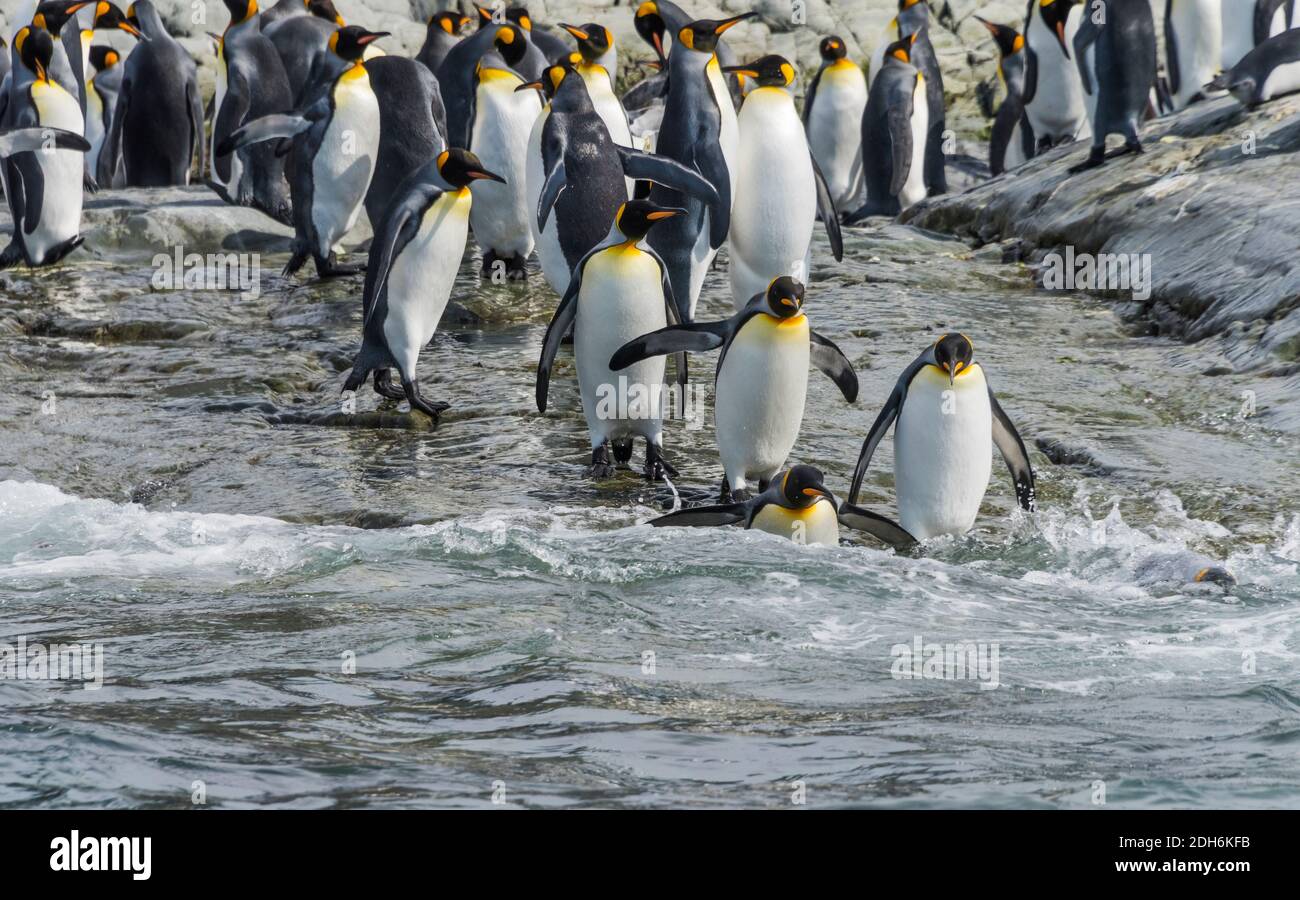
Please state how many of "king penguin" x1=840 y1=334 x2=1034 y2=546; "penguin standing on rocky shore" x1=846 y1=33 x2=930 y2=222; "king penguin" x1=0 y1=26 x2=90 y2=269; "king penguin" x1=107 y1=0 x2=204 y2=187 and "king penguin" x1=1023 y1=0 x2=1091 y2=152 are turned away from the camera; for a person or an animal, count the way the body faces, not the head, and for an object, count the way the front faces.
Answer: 1

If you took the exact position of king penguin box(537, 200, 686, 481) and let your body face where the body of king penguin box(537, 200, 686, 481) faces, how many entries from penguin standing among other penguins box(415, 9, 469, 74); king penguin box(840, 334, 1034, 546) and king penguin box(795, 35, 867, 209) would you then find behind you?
2

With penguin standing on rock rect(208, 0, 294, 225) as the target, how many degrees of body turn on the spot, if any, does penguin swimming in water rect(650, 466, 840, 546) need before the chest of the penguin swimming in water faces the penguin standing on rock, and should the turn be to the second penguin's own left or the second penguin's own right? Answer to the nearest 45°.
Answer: approximately 180°

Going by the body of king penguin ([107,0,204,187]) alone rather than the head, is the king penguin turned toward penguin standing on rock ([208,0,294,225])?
no

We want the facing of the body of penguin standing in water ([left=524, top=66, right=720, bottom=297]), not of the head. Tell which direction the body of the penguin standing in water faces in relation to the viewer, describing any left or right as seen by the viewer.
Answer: facing away from the viewer and to the left of the viewer

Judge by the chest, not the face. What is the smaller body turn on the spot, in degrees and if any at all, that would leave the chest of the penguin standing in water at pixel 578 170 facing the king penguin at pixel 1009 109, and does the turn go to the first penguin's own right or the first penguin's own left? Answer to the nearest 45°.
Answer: approximately 90° to the first penguin's own right

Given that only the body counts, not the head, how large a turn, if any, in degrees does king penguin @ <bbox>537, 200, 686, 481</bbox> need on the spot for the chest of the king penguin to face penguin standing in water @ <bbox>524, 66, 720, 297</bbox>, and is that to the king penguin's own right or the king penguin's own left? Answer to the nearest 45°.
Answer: approximately 180°

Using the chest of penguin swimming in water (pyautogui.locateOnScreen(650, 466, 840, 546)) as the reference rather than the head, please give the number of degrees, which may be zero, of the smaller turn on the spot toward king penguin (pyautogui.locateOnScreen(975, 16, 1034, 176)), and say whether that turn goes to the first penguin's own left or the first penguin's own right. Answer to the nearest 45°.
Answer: approximately 135° to the first penguin's own left

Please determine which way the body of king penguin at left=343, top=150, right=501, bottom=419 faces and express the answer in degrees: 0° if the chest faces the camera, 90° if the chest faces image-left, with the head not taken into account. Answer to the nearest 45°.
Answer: approximately 315°

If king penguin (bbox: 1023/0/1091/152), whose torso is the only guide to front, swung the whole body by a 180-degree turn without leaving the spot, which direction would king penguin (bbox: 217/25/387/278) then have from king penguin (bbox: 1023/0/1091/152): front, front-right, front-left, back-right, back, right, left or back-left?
left

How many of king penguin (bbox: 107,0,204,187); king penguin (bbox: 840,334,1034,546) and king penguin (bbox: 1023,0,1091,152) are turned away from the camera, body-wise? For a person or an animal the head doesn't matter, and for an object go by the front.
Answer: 1

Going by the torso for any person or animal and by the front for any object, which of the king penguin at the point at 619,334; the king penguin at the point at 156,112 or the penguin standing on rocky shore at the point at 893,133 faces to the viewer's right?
the penguin standing on rocky shore

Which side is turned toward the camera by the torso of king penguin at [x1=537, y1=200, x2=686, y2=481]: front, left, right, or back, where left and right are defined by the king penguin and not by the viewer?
front

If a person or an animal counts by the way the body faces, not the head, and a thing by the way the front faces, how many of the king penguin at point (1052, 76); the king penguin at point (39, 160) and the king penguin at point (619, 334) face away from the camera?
0

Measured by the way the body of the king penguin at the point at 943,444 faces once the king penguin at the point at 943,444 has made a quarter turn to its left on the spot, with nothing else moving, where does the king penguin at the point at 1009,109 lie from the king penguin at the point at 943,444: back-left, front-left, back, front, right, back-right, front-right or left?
left

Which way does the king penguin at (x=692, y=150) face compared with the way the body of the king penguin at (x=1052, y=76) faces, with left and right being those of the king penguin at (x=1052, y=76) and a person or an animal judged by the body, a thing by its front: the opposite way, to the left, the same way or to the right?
to the left

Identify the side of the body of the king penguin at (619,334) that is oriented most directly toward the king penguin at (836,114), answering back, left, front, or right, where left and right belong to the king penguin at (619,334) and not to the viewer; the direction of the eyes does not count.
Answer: back

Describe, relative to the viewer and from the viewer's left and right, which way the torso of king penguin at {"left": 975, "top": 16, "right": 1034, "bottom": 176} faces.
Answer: facing away from the viewer and to the left of the viewer

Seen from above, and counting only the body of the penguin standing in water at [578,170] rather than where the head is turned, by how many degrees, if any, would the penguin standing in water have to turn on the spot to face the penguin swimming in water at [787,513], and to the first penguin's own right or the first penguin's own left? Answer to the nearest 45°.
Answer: approximately 135° to the first penguin's own left
